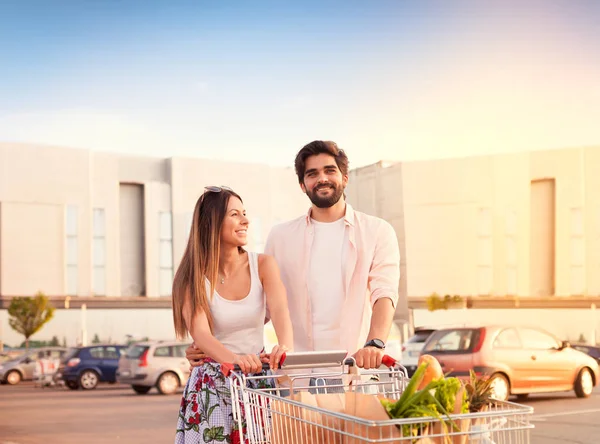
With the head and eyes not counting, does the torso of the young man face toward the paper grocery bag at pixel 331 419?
yes

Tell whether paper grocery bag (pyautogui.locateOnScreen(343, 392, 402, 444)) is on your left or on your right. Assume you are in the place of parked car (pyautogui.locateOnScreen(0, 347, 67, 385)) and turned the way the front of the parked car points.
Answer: on your left

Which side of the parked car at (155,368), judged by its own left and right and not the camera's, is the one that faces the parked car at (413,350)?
right

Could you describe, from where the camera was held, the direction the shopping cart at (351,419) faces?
facing the viewer and to the right of the viewer

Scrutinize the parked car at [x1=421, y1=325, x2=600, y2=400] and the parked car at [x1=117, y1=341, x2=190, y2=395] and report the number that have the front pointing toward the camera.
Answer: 0

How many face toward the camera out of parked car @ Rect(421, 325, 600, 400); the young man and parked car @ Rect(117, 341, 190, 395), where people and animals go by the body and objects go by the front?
1

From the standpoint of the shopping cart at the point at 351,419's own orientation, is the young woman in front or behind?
behind

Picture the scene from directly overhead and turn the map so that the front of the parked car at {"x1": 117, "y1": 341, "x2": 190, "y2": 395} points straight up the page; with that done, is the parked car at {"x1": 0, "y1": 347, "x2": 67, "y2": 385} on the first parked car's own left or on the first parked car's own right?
on the first parked car's own left

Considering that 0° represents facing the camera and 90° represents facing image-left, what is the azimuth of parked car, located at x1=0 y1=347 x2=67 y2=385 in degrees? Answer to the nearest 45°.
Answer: approximately 90°
